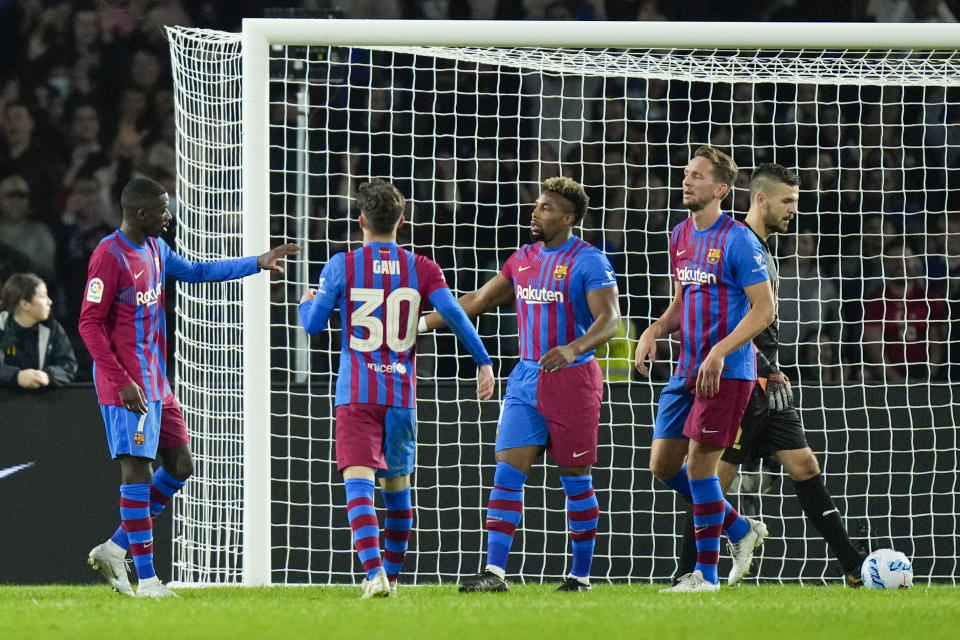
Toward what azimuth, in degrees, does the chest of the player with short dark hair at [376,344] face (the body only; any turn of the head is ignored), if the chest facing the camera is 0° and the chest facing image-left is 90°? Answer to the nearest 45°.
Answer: approximately 180°

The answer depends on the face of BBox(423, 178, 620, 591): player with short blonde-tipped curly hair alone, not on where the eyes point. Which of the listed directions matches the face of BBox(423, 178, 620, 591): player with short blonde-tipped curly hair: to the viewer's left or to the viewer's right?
to the viewer's left

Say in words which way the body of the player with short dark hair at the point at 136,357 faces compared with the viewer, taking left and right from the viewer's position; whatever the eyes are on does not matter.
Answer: facing the viewer and to the right of the viewer

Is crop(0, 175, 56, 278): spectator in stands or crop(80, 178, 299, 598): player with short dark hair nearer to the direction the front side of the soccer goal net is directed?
the player with short dark hair

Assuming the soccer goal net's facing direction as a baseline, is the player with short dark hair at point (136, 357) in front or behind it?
in front

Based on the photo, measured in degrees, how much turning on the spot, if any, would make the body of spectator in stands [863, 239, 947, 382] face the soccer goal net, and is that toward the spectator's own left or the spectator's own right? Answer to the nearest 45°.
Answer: approximately 45° to the spectator's own right

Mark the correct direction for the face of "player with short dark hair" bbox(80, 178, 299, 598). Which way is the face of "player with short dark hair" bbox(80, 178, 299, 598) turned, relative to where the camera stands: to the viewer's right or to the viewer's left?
to the viewer's right

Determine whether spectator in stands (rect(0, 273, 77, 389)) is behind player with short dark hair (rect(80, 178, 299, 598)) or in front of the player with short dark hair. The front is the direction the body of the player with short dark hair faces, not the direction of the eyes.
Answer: behind
